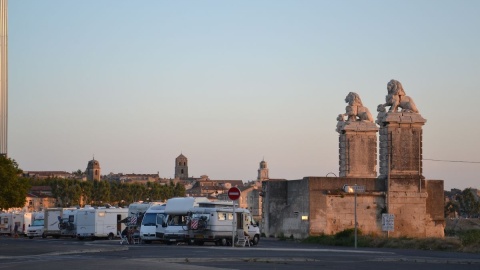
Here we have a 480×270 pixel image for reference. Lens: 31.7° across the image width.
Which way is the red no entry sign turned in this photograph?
toward the camera
